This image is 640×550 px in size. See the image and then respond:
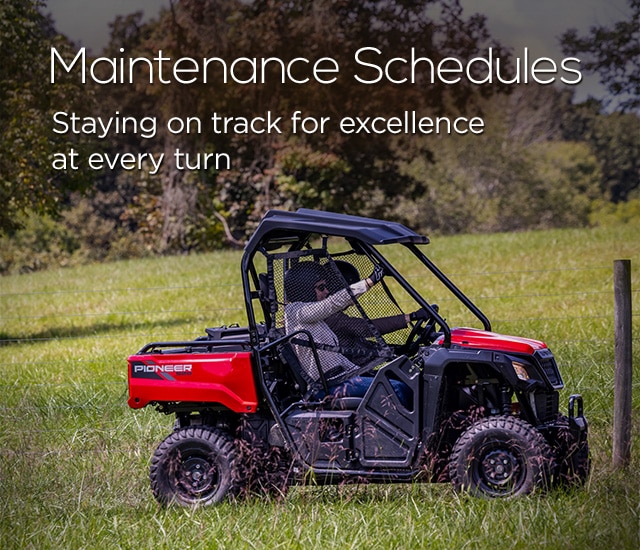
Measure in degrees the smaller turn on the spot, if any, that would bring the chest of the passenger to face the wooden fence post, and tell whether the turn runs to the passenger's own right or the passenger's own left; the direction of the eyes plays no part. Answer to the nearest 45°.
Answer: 0° — they already face it

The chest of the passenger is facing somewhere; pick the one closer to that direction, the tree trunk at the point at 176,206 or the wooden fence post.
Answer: the wooden fence post

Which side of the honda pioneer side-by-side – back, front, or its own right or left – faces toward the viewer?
right

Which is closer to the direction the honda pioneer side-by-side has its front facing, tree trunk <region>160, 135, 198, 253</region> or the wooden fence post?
the wooden fence post

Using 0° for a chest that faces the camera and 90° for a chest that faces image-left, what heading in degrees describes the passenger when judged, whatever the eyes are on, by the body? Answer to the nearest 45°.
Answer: approximately 270°

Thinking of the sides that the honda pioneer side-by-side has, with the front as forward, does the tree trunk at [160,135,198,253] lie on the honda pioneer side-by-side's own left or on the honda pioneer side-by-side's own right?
on the honda pioneer side-by-side's own left

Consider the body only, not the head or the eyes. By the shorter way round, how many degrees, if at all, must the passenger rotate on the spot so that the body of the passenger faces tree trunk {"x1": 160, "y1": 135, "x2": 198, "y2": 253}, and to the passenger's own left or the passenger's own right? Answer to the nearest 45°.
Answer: approximately 90° to the passenger's own left

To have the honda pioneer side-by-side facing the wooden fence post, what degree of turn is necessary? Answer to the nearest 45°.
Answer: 0° — it already faces it
